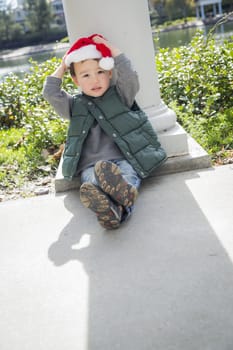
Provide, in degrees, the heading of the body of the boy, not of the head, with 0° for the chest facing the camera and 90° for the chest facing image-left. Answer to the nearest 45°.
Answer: approximately 0°

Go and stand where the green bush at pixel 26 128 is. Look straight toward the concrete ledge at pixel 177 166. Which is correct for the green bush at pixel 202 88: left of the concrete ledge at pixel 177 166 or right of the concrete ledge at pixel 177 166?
left

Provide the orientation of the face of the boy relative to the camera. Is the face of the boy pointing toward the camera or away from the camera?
toward the camera

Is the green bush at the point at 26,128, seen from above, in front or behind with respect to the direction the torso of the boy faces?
behind

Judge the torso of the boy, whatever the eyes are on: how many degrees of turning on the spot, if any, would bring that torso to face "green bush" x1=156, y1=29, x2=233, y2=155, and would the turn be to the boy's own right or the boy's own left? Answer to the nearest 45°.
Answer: approximately 135° to the boy's own left
